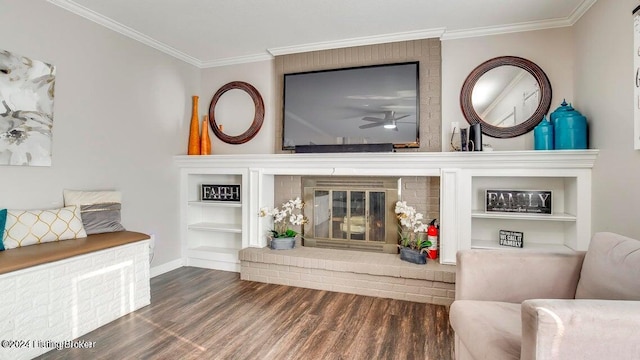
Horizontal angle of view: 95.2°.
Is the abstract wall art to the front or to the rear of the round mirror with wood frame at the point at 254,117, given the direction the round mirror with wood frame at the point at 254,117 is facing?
to the front

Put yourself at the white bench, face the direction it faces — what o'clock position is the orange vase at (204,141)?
The orange vase is roughly at 9 o'clock from the white bench.

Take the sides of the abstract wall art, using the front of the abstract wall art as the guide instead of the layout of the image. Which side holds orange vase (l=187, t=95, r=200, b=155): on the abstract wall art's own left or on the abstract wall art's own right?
on the abstract wall art's own left

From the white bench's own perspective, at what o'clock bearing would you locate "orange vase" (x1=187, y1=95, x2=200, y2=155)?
The orange vase is roughly at 9 o'clock from the white bench.

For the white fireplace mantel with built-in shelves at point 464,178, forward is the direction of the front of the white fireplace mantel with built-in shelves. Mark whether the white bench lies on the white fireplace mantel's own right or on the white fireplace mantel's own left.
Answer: on the white fireplace mantel's own right

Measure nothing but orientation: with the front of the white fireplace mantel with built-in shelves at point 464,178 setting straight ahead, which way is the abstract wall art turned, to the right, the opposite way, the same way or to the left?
to the left

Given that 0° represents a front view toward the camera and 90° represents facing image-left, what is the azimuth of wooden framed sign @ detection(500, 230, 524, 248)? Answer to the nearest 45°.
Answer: approximately 0°

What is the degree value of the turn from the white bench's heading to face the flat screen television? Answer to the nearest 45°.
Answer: approximately 45° to its left

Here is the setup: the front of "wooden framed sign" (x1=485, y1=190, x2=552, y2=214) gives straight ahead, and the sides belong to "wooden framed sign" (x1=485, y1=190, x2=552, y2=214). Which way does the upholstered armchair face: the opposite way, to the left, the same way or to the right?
to the right

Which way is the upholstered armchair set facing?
to the viewer's left

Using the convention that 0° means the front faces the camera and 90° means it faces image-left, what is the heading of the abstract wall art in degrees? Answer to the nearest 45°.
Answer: approximately 315°
